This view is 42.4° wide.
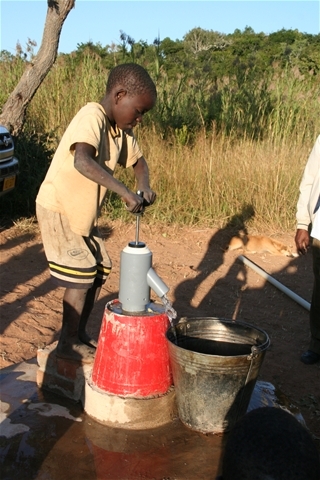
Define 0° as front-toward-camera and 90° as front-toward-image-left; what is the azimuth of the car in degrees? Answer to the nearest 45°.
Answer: approximately 315°

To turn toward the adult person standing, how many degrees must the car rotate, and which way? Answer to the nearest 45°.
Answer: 0° — it already faces them

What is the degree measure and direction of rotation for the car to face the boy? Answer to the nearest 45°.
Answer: approximately 45° to its right
